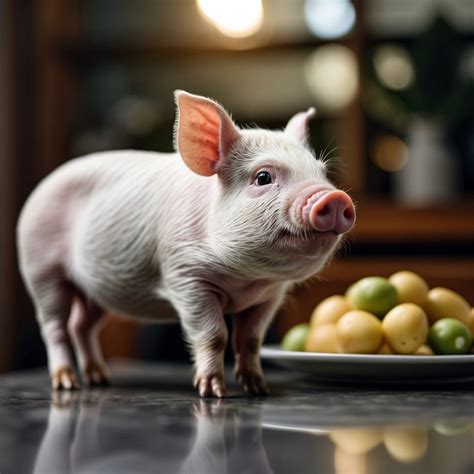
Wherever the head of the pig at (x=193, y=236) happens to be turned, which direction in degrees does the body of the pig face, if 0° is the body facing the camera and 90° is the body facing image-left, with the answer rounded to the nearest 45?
approximately 315°
